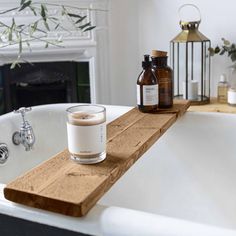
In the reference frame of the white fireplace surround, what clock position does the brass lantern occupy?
The brass lantern is roughly at 10 o'clock from the white fireplace surround.

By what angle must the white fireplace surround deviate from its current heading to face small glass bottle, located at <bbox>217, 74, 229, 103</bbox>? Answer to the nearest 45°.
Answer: approximately 45° to its left

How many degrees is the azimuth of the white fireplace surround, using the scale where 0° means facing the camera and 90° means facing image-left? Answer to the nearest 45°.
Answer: approximately 0°
